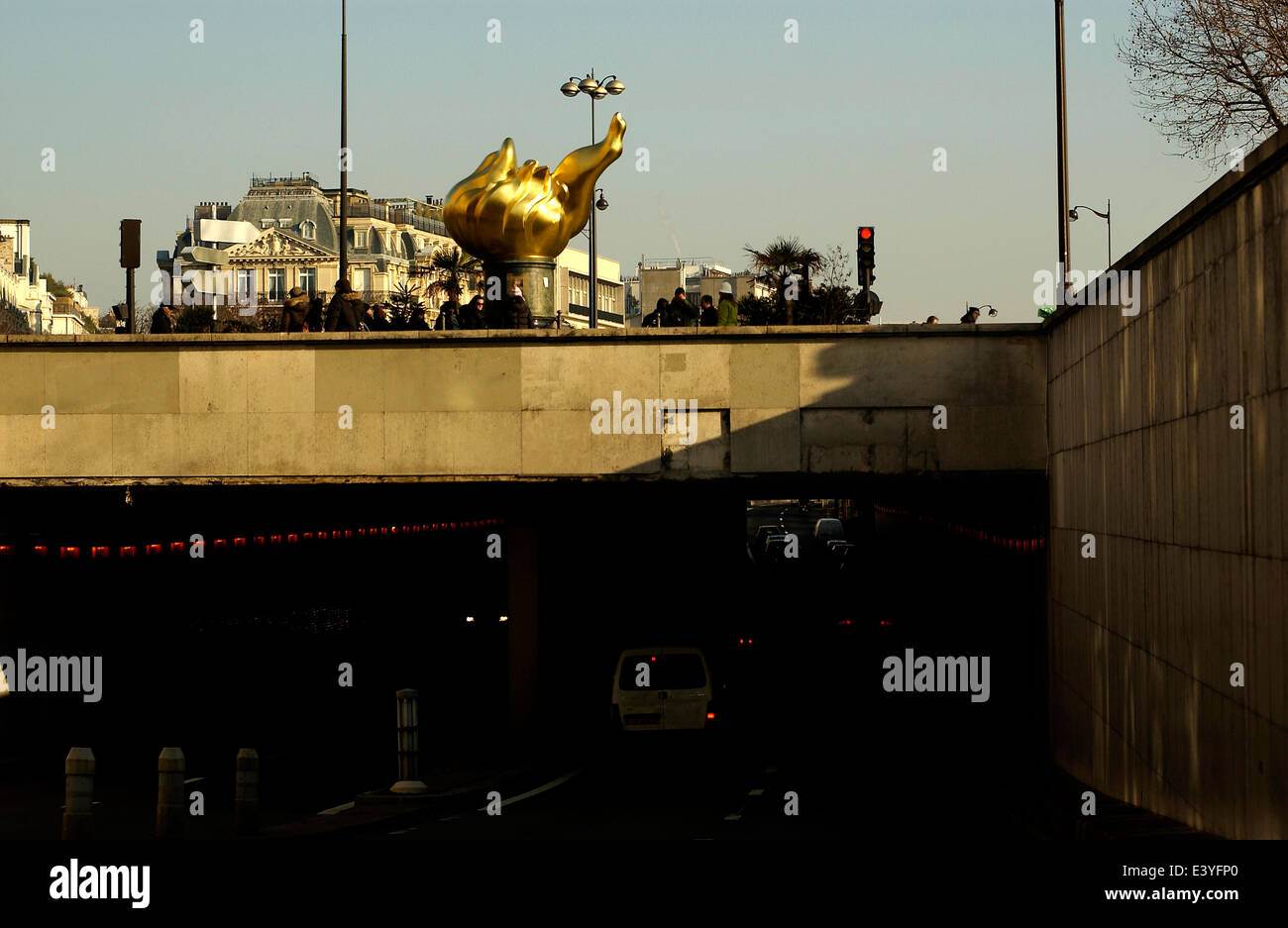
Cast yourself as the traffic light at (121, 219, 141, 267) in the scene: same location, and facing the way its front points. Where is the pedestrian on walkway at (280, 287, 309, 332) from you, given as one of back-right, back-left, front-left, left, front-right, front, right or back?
back-right

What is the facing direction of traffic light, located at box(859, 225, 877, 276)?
toward the camera

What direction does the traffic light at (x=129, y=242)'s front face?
away from the camera

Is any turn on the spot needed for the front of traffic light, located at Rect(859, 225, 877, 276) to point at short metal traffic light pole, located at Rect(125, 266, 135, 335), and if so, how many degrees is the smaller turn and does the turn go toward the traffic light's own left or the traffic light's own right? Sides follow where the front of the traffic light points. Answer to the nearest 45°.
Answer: approximately 90° to the traffic light's own right

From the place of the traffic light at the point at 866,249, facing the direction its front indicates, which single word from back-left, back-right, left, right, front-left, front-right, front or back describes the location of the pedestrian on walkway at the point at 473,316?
right

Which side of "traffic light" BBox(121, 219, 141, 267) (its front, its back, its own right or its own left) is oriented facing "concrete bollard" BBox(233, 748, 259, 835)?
back

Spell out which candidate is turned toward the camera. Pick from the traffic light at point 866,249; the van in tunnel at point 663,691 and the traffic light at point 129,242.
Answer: the traffic light at point 866,249

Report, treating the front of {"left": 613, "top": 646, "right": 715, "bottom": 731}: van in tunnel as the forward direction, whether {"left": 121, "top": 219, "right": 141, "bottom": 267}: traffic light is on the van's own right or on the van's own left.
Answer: on the van's own left

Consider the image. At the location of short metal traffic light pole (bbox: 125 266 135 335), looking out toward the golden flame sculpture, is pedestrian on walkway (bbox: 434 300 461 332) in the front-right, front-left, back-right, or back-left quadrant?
front-right

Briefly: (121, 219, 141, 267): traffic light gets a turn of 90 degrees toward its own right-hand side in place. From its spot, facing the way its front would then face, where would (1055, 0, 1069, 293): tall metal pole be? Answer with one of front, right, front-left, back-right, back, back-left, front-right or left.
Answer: front

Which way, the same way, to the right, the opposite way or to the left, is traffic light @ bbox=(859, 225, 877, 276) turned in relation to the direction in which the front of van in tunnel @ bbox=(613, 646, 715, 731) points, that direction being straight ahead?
the opposite way

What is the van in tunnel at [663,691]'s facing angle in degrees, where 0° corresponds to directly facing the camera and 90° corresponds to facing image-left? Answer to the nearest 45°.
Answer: approximately 180°

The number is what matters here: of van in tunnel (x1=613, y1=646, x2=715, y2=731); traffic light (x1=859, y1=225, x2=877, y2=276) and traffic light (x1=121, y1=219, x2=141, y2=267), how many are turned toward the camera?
1

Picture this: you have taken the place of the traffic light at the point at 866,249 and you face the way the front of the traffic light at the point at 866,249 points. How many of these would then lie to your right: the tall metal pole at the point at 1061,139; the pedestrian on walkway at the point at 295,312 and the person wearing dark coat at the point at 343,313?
2

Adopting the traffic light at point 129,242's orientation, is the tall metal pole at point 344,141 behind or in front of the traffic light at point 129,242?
in front

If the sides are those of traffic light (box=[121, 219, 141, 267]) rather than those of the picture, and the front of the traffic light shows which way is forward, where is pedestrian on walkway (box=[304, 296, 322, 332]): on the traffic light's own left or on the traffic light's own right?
on the traffic light's own right
